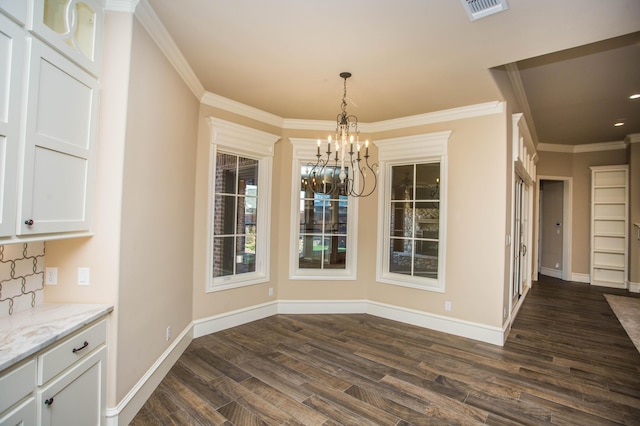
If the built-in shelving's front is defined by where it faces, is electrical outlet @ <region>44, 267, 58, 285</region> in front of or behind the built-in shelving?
in front

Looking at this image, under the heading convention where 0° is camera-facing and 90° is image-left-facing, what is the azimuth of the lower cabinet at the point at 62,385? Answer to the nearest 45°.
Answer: approximately 315°

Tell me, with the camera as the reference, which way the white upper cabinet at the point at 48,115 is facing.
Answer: facing the viewer and to the right of the viewer

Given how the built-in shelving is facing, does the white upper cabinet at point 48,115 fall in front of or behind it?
in front

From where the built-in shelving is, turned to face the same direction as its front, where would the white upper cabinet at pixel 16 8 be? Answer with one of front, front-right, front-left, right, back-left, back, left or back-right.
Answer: front

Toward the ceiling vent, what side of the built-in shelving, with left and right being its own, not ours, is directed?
front

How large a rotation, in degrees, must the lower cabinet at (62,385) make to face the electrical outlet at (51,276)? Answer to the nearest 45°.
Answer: approximately 135° to its left

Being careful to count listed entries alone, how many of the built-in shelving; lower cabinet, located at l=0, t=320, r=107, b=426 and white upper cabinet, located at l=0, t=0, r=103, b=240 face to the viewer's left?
0

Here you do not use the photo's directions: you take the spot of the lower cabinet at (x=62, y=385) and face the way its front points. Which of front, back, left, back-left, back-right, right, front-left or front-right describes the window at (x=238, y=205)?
left

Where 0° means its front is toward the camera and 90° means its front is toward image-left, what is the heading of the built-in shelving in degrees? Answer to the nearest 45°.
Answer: approximately 0°

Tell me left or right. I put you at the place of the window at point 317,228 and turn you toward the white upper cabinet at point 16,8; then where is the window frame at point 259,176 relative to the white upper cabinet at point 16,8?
right

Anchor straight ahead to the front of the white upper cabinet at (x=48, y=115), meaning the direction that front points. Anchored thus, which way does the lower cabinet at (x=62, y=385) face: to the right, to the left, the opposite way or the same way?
the same way

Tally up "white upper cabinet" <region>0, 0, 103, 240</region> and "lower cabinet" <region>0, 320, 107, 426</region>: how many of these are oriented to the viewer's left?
0

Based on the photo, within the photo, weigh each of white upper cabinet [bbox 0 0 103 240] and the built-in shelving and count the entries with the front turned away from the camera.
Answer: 0
